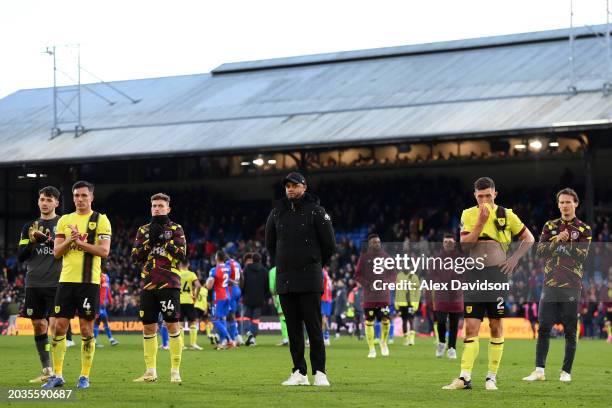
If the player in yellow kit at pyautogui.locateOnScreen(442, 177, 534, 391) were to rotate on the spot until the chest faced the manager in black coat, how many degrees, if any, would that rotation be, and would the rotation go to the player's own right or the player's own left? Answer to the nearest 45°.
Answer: approximately 90° to the player's own right

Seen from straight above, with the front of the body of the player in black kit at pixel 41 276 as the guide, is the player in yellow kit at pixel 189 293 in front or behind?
behind

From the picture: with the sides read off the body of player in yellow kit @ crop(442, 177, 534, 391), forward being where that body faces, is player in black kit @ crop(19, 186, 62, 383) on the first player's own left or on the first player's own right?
on the first player's own right

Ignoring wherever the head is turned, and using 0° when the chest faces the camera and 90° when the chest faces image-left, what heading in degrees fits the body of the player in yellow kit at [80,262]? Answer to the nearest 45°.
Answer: approximately 0°

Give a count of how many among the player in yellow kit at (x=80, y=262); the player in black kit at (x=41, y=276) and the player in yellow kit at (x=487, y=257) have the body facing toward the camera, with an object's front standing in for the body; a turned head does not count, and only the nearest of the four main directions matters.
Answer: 3

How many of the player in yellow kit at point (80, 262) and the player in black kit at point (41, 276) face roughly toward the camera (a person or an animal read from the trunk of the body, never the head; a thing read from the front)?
2

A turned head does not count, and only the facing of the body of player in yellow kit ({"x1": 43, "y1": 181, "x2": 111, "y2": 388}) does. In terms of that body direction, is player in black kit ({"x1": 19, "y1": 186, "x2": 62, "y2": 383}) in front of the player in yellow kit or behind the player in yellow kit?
behind

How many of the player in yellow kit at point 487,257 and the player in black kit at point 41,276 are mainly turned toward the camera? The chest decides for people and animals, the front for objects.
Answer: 2

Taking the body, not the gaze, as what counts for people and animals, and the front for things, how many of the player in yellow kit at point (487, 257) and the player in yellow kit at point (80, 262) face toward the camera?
2

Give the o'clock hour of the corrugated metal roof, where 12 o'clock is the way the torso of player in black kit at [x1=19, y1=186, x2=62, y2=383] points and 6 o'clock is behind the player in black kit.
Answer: The corrugated metal roof is roughly at 7 o'clock from the player in black kit.

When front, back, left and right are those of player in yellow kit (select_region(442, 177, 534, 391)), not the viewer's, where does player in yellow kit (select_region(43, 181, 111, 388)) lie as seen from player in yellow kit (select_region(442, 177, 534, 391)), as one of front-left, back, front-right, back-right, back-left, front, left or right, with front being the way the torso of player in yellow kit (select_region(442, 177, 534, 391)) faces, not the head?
right
